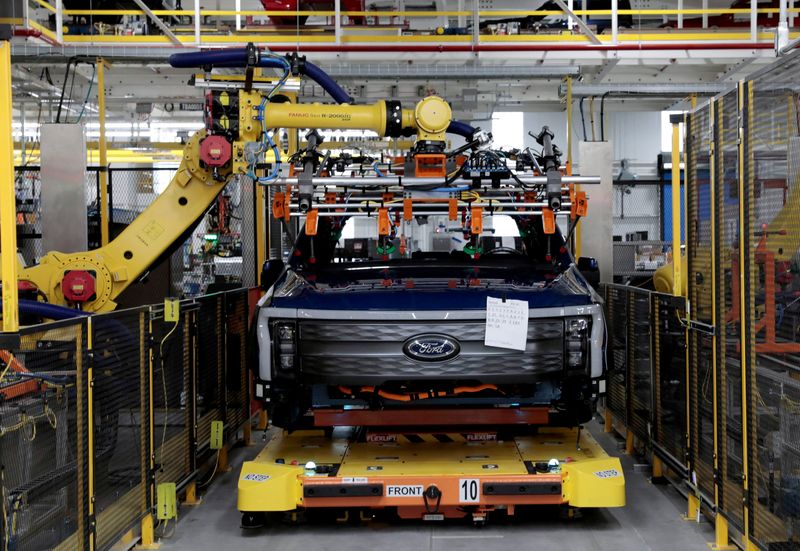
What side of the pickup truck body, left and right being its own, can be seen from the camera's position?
front

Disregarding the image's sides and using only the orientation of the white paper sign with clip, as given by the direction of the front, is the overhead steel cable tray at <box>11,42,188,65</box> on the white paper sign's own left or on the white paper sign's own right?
on the white paper sign's own right

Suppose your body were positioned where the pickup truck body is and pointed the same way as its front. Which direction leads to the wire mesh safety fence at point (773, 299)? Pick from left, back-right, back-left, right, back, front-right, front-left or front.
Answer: front-left

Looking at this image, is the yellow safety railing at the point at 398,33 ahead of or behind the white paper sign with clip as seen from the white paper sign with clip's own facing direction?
behind

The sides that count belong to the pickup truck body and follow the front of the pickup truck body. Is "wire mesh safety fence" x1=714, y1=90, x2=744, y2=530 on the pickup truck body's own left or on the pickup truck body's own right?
on the pickup truck body's own left

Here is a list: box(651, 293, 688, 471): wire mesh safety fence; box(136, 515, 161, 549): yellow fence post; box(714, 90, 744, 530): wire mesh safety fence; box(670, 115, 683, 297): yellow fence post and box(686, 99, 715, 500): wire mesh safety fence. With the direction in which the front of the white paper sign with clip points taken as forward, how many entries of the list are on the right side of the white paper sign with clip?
1

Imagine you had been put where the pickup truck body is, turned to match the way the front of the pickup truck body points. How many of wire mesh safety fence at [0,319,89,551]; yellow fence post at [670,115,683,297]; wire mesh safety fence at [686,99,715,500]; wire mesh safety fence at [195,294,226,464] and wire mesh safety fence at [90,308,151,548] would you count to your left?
2

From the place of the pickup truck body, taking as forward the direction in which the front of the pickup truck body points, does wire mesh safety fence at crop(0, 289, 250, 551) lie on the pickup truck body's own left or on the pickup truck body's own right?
on the pickup truck body's own right

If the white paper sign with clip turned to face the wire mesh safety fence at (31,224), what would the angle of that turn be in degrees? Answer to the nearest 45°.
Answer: approximately 135° to its right

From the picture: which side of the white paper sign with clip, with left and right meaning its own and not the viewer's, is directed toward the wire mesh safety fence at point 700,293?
left

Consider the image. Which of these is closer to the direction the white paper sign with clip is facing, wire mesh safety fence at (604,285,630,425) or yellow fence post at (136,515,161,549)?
the yellow fence post

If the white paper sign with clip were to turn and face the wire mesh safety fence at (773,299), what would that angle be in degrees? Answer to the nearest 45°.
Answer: approximately 45° to its left

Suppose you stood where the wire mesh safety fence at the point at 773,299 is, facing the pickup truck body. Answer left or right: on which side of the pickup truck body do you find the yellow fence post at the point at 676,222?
right

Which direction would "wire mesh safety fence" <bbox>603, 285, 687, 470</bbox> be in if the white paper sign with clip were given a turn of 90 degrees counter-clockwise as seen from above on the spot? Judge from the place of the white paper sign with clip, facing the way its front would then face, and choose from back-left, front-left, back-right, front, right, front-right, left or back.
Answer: front-left

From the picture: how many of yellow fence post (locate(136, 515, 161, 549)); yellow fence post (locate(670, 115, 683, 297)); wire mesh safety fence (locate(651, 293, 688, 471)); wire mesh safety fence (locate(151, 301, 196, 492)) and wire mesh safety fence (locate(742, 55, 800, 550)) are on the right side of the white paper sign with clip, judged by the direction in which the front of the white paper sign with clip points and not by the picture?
2

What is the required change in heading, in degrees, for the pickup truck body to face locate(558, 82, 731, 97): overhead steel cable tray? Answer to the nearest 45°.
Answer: approximately 135° to its left

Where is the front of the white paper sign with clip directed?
toward the camera

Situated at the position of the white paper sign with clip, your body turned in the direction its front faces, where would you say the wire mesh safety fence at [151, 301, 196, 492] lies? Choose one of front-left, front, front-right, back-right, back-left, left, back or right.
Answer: right

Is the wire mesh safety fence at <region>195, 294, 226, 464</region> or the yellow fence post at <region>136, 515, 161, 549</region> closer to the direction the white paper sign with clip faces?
the yellow fence post

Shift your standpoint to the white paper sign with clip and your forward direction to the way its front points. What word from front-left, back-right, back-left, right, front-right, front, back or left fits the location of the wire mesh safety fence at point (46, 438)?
front-right
